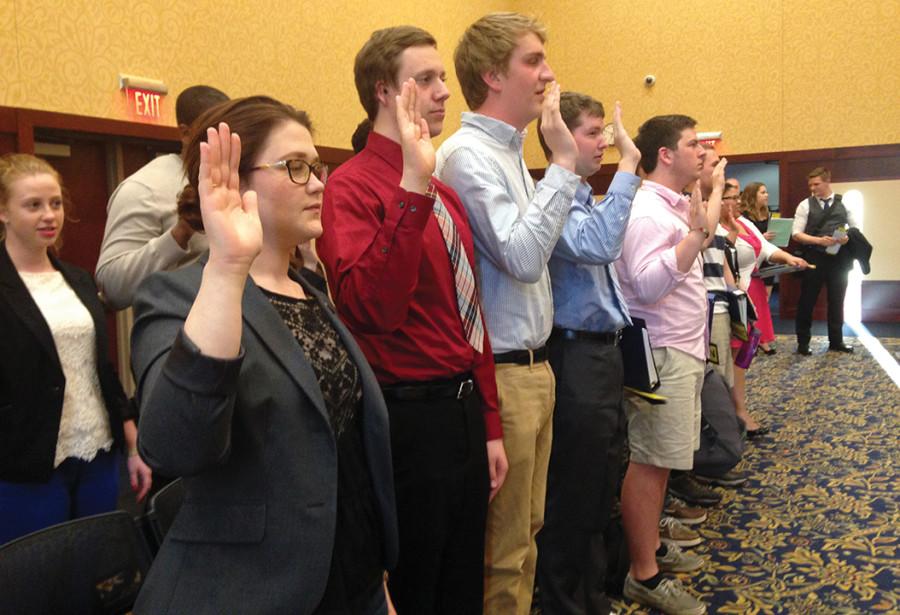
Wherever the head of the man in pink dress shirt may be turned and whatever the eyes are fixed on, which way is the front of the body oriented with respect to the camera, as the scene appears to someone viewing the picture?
to the viewer's right

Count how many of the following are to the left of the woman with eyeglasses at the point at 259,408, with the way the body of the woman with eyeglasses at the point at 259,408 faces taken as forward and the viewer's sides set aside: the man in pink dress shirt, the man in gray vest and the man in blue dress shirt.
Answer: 3

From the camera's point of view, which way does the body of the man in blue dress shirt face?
to the viewer's right

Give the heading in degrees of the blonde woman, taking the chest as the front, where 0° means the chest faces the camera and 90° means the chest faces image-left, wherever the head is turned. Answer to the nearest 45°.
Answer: approximately 315°

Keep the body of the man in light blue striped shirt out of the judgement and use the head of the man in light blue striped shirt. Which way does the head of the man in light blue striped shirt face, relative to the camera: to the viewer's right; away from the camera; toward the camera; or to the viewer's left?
to the viewer's right

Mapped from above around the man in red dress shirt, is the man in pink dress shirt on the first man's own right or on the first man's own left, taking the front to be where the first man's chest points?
on the first man's own left

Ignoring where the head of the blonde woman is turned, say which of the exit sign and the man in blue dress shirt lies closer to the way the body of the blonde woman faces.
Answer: the man in blue dress shirt

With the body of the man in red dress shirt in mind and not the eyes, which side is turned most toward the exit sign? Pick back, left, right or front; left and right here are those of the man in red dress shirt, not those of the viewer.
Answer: back
